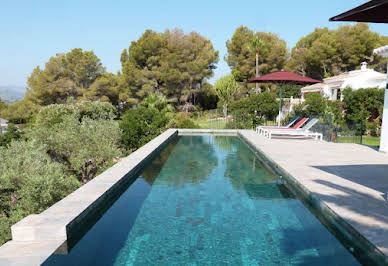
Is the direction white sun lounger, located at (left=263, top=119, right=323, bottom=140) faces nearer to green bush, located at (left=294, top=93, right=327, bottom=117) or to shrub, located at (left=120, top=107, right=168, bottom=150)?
the shrub

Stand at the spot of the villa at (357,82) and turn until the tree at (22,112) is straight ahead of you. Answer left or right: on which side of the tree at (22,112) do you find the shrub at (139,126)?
left

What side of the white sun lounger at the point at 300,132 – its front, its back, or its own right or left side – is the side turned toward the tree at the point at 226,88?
right

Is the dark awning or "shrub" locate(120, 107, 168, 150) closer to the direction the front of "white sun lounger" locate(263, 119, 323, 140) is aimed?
the shrub

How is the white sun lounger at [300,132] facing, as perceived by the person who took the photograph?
facing to the left of the viewer

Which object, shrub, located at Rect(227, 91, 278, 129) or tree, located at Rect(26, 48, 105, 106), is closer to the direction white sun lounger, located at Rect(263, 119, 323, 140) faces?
the tree

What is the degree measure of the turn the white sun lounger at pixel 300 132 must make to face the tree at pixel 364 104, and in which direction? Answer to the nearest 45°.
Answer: approximately 135° to its right

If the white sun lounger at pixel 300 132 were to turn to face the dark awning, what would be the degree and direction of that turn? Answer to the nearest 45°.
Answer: approximately 90° to its left

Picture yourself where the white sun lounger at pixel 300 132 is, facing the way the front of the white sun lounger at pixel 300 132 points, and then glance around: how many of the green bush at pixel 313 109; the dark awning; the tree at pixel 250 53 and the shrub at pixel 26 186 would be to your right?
2

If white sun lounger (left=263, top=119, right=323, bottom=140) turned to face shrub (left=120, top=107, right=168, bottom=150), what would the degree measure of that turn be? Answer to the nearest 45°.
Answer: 0° — it already faces it

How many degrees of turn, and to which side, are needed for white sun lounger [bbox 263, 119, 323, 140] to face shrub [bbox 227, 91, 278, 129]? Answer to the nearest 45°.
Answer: approximately 45° to its right

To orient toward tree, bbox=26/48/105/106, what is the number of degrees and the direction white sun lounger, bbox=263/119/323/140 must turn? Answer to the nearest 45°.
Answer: approximately 45° to its right

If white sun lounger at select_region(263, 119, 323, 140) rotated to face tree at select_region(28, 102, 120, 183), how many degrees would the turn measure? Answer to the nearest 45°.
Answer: approximately 45° to its left

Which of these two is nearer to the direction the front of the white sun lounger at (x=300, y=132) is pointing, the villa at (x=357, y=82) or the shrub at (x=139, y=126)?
the shrub

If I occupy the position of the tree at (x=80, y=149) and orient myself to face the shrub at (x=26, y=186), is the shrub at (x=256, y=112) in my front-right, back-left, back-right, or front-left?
back-left

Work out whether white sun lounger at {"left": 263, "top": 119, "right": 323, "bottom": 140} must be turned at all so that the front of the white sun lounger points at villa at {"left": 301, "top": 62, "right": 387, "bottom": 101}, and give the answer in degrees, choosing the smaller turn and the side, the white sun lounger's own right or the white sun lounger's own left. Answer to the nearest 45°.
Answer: approximately 90° to the white sun lounger's own right

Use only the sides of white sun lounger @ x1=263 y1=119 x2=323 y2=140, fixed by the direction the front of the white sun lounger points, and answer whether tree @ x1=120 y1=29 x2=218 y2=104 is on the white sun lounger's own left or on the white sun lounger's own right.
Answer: on the white sun lounger's own right
